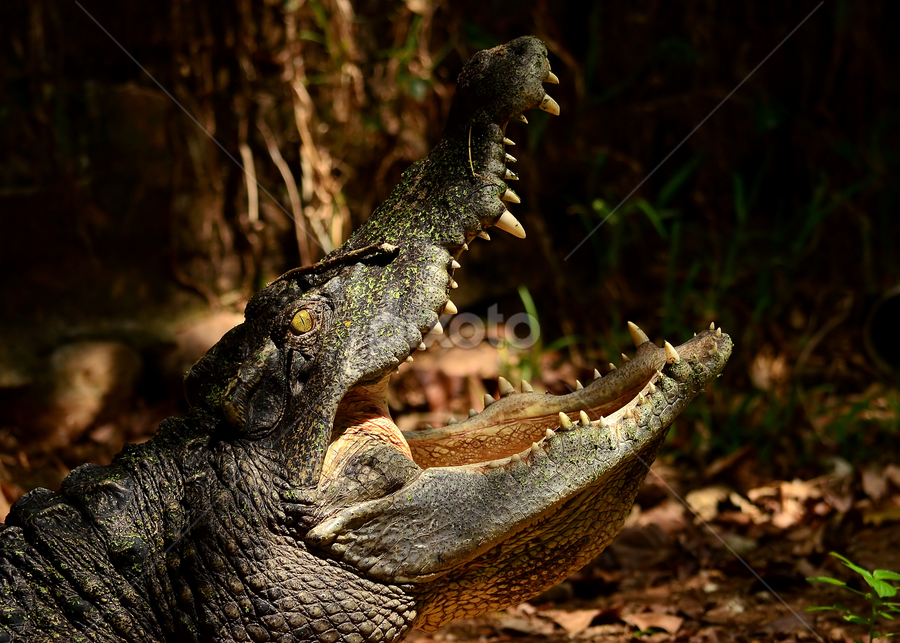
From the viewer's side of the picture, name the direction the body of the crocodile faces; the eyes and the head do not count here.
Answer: to the viewer's right
